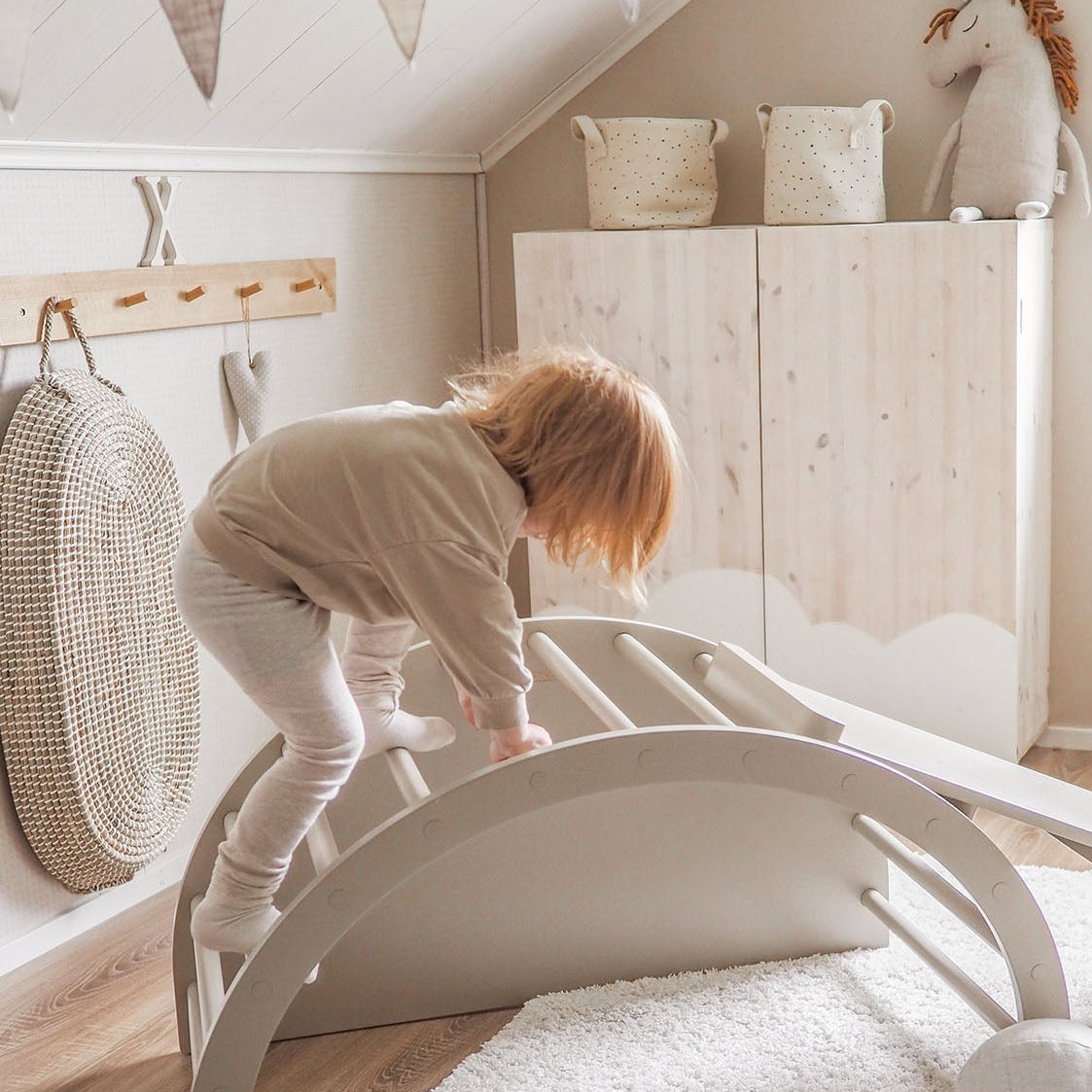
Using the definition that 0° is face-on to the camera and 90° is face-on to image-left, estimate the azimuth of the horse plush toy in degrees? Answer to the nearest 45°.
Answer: approximately 45°

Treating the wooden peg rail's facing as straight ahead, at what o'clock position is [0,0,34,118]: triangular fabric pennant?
The triangular fabric pennant is roughly at 2 o'clock from the wooden peg rail.

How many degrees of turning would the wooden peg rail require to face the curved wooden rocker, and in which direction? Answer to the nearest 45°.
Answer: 0° — it already faces it

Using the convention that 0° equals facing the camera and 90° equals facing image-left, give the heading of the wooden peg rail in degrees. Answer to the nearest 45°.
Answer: approximately 315°

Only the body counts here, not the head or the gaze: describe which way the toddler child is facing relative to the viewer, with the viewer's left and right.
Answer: facing to the right of the viewer

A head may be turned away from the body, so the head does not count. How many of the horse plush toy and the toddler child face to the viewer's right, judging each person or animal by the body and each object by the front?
1

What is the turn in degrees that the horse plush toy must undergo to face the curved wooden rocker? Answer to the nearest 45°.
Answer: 0° — it already faces it

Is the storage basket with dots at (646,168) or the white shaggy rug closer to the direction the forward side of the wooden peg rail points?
the white shaggy rug

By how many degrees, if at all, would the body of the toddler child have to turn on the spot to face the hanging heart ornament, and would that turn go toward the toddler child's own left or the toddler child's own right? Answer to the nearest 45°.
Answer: approximately 90° to the toddler child's own left

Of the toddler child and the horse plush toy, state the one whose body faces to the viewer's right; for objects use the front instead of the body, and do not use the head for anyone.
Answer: the toddler child

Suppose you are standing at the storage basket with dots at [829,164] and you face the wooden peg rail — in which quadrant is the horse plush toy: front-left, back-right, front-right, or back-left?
back-left
